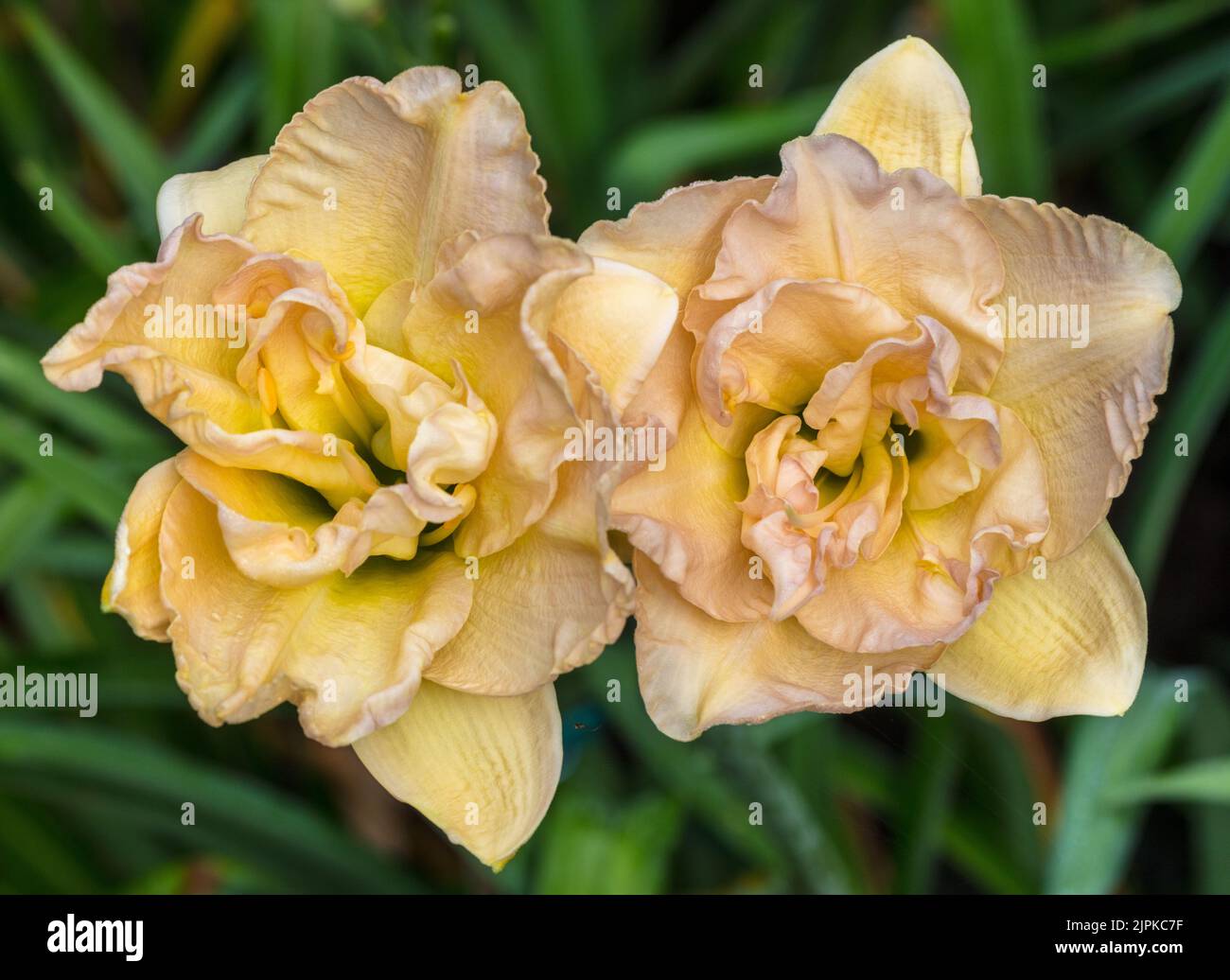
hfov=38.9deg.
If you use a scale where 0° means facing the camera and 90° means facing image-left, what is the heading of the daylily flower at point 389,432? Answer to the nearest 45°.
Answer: approximately 0°

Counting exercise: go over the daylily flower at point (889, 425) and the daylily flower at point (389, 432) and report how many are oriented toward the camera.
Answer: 2

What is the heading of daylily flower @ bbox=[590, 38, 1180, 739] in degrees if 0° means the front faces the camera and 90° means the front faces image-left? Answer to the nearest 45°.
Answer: approximately 0°
